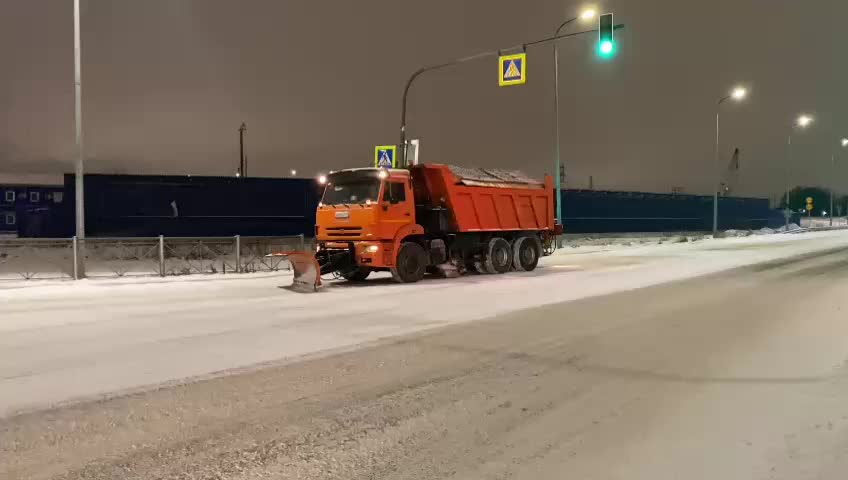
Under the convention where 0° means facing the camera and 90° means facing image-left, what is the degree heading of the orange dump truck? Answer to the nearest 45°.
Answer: approximately 45°

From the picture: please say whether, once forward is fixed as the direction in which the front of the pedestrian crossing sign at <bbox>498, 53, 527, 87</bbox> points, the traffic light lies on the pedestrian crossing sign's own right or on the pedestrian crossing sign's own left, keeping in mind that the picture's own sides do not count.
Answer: on the pedestrian crossing sign's own left

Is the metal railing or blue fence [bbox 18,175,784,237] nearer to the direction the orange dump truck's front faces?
the metal railing

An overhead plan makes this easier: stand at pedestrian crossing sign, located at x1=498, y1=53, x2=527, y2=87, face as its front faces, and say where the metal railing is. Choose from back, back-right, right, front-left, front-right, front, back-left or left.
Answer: right

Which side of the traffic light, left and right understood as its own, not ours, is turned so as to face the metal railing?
right

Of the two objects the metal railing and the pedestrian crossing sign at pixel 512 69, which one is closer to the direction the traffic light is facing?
the metal railing

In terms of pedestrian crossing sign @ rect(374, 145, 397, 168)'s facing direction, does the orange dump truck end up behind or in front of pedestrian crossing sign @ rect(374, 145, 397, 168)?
in front

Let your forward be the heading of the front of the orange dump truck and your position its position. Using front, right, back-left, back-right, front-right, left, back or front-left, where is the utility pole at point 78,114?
front-right
